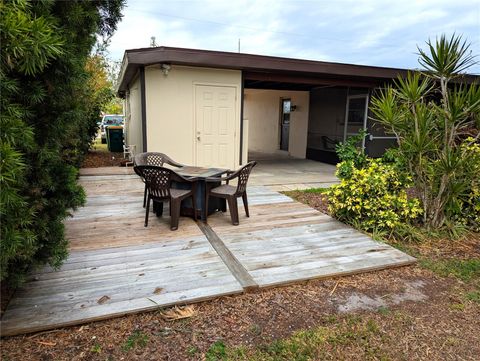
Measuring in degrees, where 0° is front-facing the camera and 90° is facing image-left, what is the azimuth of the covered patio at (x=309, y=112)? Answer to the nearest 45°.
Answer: approximately 0°

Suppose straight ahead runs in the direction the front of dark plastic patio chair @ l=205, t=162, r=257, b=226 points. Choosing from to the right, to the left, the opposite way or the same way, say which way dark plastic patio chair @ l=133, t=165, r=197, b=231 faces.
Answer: to the right

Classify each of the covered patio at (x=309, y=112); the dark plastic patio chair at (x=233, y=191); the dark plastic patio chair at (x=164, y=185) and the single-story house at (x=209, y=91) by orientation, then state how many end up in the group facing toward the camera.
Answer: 2

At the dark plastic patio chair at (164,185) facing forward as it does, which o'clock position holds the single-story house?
The single-story house is roughly at 11 o'clock from the dark plastic patio chair.

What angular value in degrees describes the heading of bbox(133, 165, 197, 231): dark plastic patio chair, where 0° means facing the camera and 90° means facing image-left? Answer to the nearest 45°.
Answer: approximately 225°

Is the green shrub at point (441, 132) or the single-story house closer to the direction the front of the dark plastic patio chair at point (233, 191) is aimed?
the single-story house

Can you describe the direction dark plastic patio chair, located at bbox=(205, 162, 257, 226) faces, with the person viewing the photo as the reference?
facing away from the viewer and to the left of the viewer
